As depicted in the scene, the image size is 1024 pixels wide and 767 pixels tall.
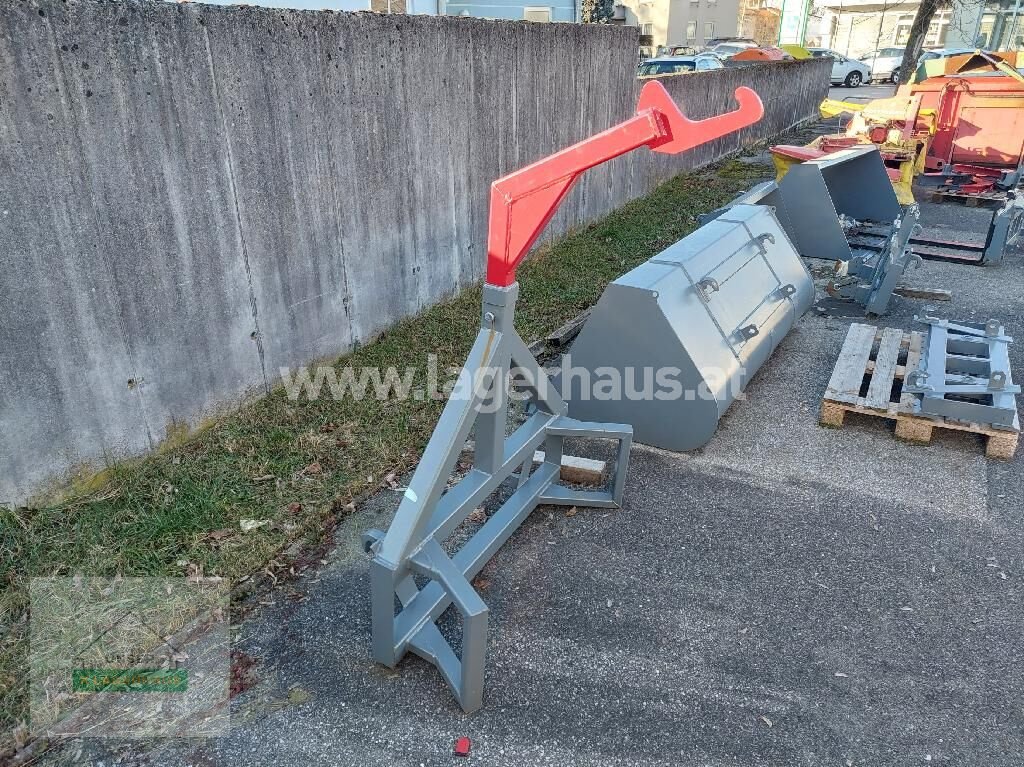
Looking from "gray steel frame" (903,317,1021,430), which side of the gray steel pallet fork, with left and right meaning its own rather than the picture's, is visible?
left

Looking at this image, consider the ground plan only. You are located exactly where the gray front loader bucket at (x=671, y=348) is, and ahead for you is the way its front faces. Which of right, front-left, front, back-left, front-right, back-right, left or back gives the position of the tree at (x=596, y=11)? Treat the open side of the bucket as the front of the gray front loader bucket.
front-right

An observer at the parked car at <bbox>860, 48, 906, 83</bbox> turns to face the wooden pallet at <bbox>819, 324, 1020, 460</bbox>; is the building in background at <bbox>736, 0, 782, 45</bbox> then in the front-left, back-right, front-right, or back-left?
back-right

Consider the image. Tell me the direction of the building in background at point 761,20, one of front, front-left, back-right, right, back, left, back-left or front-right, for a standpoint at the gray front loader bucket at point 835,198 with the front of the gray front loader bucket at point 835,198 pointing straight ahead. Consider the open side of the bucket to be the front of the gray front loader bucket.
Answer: back-left

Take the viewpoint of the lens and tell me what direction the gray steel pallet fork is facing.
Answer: facing to the left of the viewer

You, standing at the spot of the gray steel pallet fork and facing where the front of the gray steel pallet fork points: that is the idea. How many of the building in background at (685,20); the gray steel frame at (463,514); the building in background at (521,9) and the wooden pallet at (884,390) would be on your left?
2

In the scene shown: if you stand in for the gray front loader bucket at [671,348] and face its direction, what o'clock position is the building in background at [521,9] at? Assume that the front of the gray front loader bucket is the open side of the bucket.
The building in background is roughly at 1 o'clock from the gray front loader bucket.

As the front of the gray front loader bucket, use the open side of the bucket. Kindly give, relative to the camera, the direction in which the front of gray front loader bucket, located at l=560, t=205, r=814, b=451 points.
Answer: facing away from the viewer and to the left of the viewer

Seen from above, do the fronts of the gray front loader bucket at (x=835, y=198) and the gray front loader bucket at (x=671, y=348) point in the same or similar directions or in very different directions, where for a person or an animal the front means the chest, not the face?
very different directions

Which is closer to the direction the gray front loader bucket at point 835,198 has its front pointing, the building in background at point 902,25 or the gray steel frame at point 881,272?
the gray steel frame
